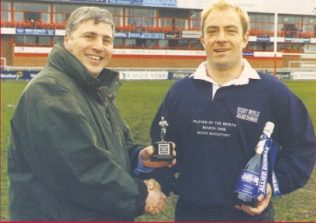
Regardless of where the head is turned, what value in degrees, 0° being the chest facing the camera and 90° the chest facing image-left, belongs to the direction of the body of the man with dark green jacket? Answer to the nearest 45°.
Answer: approximately 315°

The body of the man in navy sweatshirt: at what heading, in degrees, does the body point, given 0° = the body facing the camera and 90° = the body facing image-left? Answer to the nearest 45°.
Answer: approximately 0°
